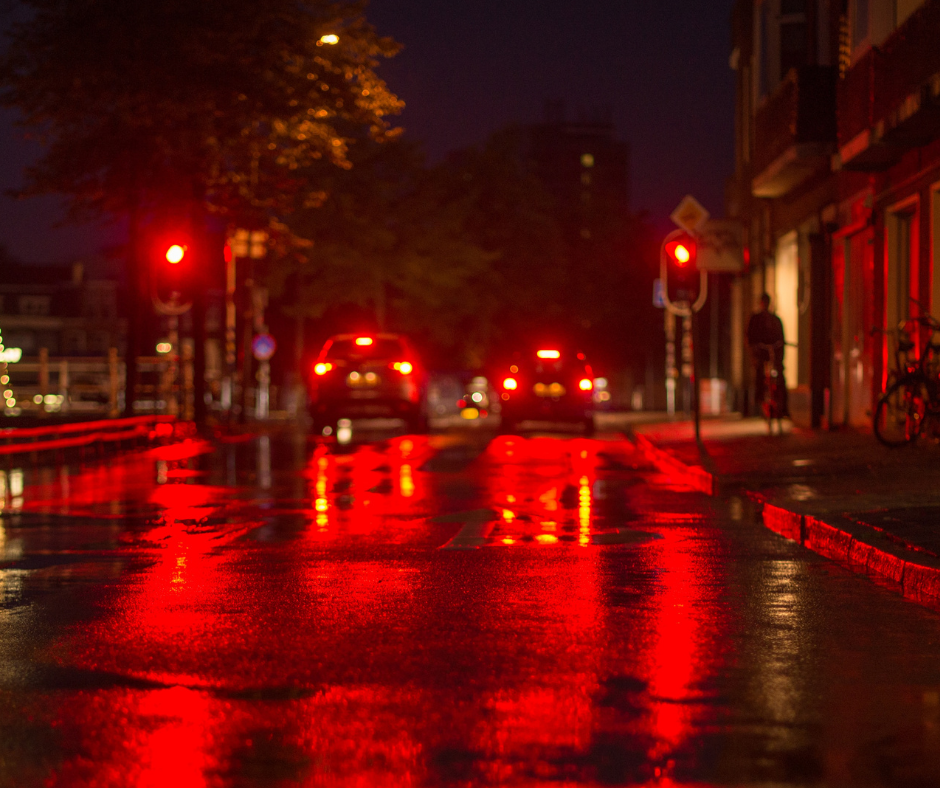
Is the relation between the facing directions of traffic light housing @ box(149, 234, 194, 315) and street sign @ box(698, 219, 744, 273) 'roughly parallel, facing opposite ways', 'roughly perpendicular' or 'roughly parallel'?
roughly parallel

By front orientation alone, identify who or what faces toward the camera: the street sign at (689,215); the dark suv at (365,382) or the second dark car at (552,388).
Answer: the street sign

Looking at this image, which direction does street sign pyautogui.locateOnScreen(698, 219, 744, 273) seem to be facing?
toward the camera

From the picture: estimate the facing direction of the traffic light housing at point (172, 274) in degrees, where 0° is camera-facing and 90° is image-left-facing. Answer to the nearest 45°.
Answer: approximately 0°

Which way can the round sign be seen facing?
toward the camera

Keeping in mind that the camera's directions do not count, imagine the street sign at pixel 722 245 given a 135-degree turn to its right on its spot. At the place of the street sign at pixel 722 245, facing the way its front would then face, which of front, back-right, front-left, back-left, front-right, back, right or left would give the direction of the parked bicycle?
back-left

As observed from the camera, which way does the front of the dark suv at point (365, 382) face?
facing away from the viewer

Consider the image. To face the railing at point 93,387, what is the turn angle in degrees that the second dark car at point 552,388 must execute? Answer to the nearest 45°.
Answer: approximately 45° to its left

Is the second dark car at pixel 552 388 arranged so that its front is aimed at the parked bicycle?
no

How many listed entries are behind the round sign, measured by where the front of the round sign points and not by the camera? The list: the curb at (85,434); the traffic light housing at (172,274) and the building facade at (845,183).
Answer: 0

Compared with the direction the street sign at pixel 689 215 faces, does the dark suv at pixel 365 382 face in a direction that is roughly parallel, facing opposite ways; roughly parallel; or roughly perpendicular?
roughly parallel, facing opposite ways

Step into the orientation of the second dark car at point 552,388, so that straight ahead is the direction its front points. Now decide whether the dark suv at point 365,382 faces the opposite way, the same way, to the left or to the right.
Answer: the same way

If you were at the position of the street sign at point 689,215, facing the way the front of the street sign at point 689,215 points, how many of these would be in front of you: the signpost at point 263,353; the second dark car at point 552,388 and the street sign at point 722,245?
0

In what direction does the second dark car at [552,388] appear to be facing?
away from the camera

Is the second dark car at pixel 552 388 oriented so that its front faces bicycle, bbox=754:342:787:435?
no

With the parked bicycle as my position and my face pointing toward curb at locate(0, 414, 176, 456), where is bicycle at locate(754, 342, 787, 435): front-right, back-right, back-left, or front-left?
front-right

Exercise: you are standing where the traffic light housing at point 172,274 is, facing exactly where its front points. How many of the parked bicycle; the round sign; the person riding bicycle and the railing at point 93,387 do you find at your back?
2

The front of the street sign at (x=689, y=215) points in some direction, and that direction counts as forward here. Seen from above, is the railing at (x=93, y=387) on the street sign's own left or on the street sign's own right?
on the street sign's own right
